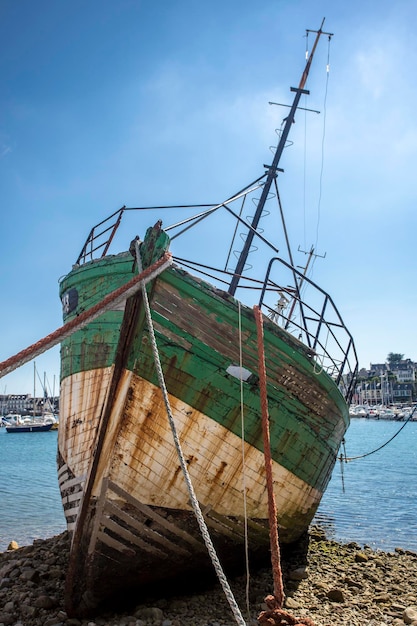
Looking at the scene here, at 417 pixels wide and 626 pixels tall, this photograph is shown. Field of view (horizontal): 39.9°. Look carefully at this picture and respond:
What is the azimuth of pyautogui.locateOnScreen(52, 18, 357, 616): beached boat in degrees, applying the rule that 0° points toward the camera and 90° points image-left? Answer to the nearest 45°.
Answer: approximately 45°
